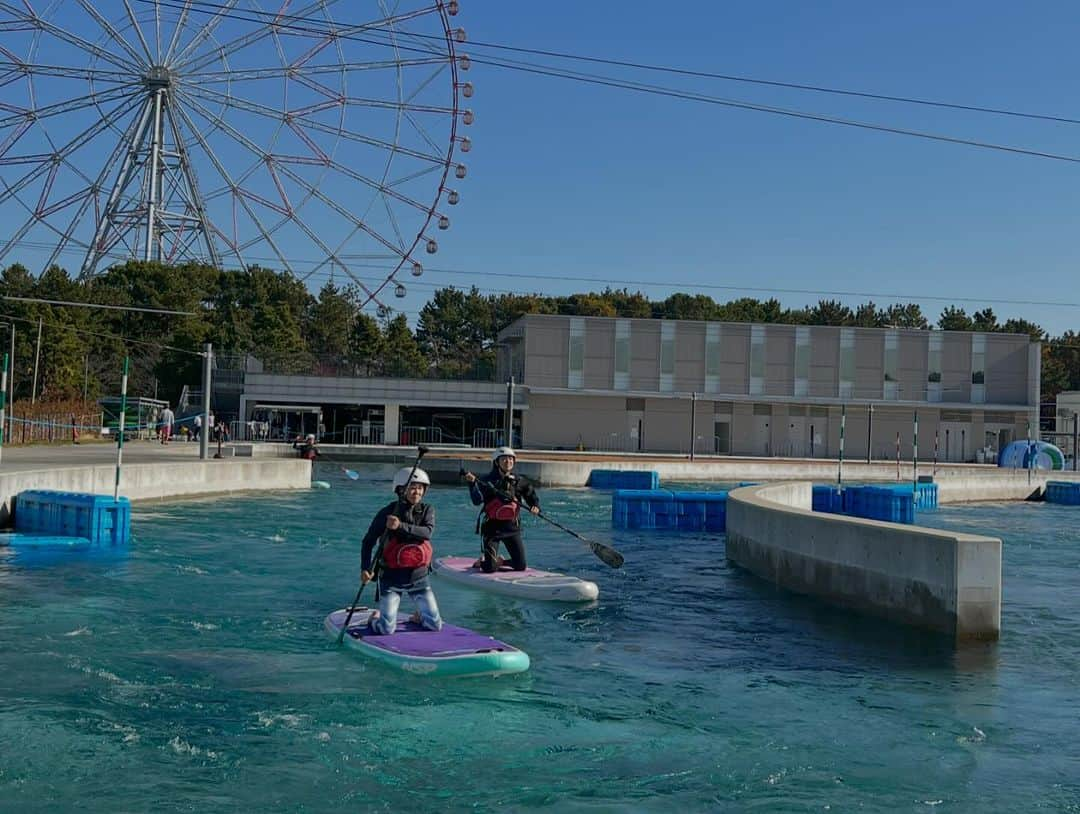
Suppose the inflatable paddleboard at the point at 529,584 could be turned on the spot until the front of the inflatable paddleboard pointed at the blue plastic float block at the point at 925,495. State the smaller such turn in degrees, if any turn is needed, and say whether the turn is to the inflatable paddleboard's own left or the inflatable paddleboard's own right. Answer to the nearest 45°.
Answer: approximately 90° to the inflatable paddleboard's own left

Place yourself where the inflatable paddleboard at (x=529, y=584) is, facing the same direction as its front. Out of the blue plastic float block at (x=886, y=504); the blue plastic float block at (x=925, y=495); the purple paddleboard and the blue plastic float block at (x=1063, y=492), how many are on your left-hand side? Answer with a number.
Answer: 3

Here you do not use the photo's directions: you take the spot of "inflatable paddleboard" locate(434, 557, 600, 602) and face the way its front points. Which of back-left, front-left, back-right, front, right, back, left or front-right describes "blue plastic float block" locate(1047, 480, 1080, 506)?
left

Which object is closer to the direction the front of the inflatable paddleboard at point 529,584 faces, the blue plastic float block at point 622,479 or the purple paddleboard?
the purple paddleboard

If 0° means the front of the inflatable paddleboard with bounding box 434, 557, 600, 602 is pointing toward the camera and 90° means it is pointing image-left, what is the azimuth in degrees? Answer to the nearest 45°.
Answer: approximately 315°

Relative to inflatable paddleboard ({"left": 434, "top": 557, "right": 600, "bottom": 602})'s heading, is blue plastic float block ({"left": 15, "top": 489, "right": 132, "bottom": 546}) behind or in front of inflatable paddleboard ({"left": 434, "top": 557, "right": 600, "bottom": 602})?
behind

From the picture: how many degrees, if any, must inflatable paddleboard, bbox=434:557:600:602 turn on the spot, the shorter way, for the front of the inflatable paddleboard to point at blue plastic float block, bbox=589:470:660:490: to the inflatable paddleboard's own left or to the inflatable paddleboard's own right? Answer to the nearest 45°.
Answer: approximately 135° to the inflatable paddleboard's own left

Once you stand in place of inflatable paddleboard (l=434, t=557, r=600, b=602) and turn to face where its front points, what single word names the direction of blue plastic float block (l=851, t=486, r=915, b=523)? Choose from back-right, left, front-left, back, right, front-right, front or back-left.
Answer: left

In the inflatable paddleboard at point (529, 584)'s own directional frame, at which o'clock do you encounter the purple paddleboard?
The purple paddleboard is roughly at 2 o'clock from the inflatable paddleboard.

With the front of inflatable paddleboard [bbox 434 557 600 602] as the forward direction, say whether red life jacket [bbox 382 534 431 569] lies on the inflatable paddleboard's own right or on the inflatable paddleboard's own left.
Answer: on the inflatable paddleboard's own right

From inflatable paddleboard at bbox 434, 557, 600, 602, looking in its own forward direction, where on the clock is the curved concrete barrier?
The curved concrete barrier is roughly at 11 o'clock from the inflatable paddleboard.

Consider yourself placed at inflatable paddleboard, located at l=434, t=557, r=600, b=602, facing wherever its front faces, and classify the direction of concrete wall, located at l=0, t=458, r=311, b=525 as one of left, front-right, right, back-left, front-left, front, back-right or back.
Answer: back

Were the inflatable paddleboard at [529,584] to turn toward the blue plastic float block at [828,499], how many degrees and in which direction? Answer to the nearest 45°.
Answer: approximately 90° to its left
